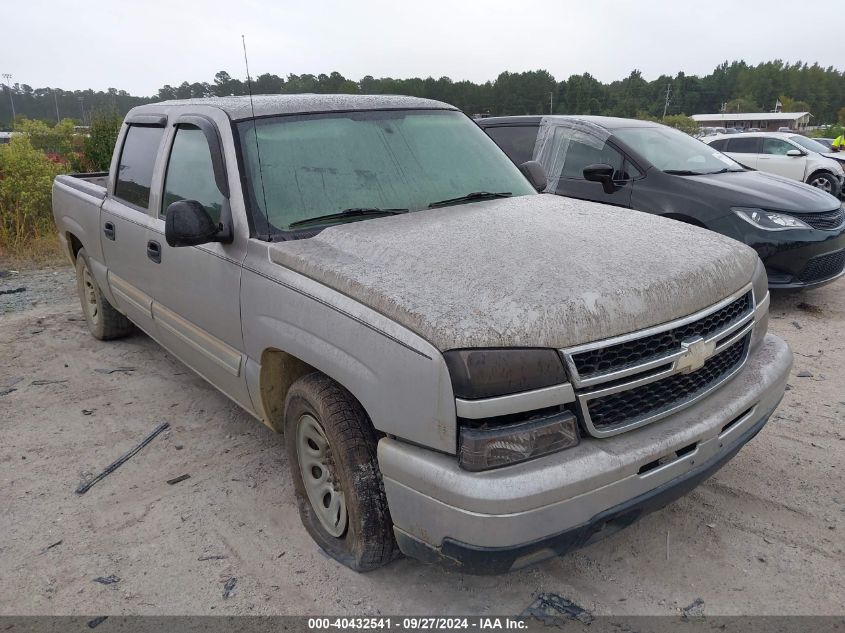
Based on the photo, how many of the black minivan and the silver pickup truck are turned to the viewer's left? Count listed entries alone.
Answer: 0

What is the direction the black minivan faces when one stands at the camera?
facing the viewer and to the right of the viewer

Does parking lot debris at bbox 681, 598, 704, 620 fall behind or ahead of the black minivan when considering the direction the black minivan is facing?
ahead

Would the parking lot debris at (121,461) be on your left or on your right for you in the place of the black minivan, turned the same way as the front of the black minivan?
on your right

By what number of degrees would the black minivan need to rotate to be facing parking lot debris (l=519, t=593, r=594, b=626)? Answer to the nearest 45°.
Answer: approximately 45° to its right

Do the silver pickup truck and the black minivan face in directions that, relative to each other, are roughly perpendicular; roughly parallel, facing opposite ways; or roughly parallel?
roughly parallel
